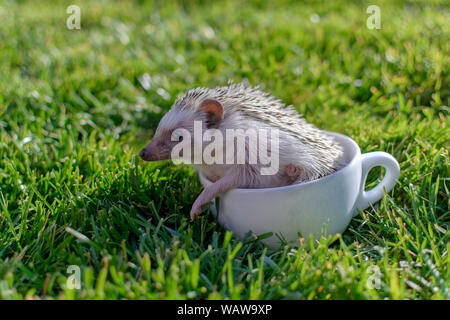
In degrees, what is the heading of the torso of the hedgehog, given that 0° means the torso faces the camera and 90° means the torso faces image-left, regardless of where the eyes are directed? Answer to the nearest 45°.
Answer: approximately 90°
